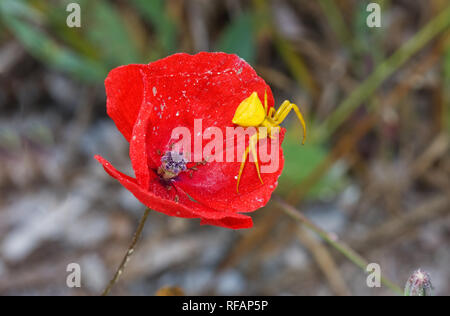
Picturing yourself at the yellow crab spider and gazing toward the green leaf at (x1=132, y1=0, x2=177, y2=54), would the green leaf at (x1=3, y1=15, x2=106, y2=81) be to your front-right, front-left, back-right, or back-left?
front-left

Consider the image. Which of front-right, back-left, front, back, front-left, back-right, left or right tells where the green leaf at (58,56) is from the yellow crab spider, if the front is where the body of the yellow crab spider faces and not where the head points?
back-left

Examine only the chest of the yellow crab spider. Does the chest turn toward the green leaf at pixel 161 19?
no

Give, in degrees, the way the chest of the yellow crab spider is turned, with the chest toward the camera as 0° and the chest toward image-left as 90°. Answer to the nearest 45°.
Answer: approximately 270°

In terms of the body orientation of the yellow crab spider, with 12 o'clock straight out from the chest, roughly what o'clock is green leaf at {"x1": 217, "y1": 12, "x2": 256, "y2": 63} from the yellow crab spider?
The green leaf is roughly at 9 o'clock from the yellow crab spider.

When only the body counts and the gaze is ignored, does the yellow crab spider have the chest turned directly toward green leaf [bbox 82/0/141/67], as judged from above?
no

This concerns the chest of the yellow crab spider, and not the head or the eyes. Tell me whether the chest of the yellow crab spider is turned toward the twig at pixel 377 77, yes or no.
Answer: no
